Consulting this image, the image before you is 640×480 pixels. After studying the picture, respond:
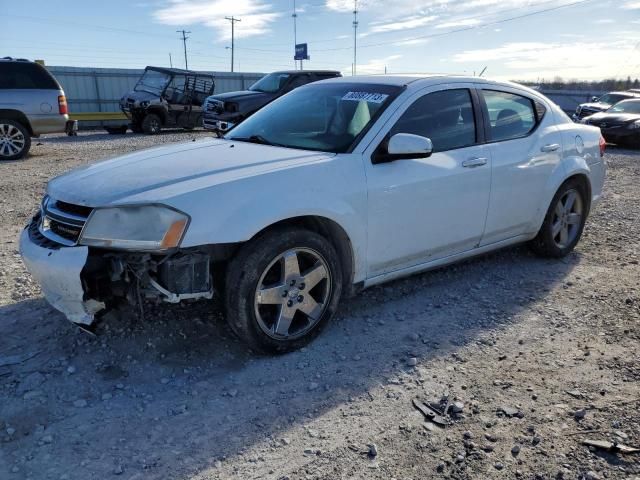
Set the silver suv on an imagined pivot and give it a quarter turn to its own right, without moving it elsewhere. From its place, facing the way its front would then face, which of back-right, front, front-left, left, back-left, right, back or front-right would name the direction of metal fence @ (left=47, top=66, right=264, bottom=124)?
front

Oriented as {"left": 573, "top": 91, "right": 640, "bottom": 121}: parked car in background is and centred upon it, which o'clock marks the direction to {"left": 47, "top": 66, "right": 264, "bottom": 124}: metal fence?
The metal fence is roughly at 1 o'clock from the parked car in background.

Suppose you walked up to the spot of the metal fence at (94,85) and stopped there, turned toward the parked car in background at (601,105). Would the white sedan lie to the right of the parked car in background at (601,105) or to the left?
right

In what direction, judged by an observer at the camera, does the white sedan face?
facing the viewer and to the left of the viewer

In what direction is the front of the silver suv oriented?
to the viewer's left

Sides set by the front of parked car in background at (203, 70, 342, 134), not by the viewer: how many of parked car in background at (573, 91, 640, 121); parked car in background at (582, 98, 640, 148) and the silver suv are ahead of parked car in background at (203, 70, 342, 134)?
1

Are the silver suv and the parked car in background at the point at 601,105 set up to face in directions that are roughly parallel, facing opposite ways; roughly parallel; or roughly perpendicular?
roughly parallel

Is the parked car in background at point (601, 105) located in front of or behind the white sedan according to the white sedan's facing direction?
behind

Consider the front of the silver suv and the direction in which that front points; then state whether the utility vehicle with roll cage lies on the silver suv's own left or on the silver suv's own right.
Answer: on the silver suv's own right

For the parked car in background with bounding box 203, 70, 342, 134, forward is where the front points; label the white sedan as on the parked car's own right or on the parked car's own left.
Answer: on the parked car's own left

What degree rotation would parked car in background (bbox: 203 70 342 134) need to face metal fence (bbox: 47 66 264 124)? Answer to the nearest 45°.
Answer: approximately 90° to its right

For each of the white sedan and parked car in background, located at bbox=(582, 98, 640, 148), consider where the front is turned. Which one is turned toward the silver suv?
the parked car in background

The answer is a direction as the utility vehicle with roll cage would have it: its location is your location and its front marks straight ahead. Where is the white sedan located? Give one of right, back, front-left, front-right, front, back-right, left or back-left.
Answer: front-left

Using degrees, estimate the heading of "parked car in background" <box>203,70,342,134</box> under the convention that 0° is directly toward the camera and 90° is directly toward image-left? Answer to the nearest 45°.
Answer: approximately 45°

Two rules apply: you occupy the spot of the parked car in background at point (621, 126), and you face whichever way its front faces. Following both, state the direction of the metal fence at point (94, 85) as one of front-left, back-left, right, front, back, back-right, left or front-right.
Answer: front-right

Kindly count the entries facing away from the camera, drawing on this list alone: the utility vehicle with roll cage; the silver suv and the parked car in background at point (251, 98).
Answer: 0

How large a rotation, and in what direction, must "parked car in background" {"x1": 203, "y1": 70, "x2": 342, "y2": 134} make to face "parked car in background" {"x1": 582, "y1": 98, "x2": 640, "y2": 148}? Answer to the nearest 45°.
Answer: approximately 135° to its left

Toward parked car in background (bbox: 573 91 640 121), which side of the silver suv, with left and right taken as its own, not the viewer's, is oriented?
back

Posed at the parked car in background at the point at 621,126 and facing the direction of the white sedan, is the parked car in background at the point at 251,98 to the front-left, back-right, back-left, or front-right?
front-right

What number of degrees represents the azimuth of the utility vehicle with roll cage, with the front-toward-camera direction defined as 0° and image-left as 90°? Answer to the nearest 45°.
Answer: approximately 45°
